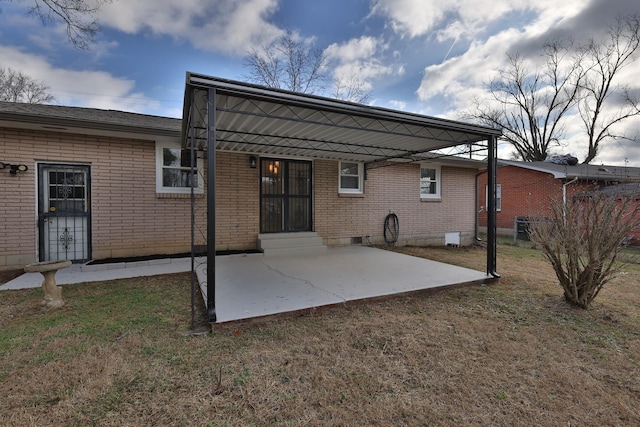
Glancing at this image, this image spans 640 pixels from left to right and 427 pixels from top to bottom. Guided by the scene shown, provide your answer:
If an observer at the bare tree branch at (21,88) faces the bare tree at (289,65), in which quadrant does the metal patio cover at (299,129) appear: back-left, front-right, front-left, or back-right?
front-right

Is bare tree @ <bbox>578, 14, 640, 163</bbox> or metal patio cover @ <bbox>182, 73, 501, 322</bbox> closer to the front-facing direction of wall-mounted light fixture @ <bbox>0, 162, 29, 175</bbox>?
the metal patio cover

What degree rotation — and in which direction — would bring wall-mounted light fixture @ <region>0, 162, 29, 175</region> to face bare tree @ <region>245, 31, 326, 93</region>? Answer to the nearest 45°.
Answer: approximately 135° to its left

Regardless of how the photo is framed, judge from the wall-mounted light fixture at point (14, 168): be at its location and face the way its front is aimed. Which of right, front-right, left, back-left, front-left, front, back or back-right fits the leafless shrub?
front-left

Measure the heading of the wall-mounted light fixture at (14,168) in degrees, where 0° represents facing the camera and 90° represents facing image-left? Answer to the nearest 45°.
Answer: approximately 0°

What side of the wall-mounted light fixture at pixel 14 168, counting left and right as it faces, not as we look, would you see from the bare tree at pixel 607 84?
left

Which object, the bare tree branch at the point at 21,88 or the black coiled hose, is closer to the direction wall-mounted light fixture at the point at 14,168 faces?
the black coiled hose

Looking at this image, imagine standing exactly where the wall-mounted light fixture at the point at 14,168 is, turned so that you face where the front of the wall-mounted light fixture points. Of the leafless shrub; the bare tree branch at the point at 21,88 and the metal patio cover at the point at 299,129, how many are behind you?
1

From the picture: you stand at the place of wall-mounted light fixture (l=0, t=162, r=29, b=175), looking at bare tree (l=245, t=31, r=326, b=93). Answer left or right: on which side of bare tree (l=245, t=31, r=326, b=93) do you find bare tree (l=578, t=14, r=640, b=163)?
right
